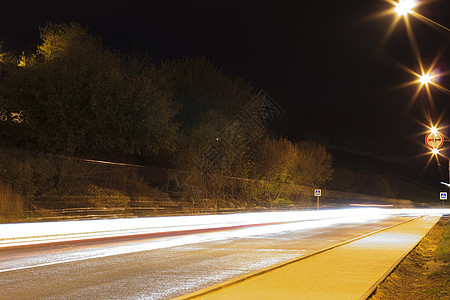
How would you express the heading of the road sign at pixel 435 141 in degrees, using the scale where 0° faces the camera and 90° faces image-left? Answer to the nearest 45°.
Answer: approximately 0°

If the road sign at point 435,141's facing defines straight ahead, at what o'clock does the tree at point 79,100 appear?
The tree is roughly at 3 o'clock from the road sign.

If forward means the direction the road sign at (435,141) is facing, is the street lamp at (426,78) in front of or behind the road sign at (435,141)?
in front

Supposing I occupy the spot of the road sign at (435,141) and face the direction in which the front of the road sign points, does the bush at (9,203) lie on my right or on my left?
on my right
